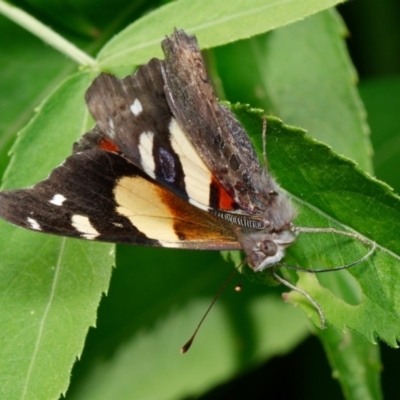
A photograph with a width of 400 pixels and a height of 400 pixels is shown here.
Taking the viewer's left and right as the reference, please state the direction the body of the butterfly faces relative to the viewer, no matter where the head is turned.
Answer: facing the viewer and to the right of the viewer

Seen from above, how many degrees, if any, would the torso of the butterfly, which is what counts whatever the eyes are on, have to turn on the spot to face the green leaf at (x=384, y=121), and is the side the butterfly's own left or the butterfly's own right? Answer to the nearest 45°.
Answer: approximately 90° to the butterfly's own left

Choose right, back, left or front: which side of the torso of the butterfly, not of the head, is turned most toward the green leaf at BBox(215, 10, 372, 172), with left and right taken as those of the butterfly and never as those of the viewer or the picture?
left
